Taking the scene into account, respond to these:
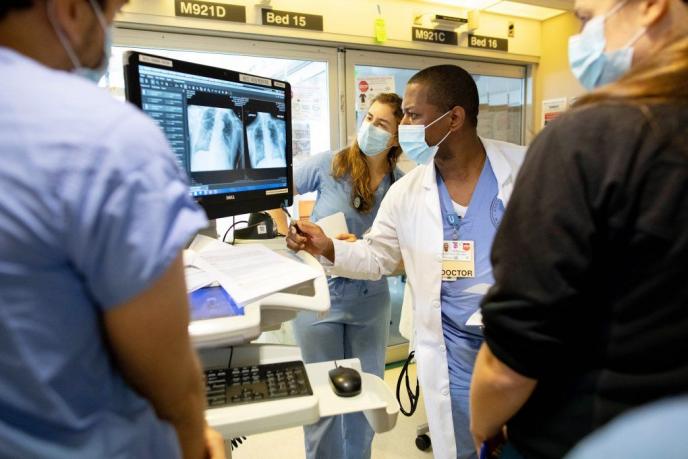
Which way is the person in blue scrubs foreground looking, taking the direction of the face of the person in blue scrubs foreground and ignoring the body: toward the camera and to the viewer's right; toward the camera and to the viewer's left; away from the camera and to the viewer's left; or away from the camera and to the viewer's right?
away from the camera and to the viewer's right

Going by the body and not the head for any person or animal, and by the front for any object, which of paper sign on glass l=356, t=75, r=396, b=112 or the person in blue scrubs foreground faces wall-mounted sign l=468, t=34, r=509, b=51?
the person in blue scrubs foreground

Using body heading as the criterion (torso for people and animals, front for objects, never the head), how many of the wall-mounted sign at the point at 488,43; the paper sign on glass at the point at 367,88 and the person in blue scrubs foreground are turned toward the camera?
2

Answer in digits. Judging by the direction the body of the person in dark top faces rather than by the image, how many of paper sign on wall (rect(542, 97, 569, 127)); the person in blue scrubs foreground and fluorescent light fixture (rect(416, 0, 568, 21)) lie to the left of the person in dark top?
1

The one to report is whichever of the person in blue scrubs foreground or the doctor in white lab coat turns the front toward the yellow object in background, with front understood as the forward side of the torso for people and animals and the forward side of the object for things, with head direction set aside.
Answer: the person in blue scrubs foreground

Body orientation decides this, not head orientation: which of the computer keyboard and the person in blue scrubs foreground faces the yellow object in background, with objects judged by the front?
the person in blue scrubs foreground

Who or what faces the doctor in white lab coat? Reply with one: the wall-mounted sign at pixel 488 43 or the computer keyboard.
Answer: the wall-mounted sign

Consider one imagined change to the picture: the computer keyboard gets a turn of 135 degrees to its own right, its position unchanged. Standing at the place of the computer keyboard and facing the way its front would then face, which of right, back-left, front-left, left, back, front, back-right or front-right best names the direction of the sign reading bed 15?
front-right

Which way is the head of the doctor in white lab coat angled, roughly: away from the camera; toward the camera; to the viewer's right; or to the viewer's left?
to the viewer's left

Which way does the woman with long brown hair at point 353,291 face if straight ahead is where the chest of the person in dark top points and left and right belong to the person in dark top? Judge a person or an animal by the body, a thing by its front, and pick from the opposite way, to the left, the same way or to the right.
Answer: the opposite way

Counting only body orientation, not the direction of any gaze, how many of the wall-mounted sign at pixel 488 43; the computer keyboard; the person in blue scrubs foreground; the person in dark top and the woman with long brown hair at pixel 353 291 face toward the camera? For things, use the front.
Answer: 3
